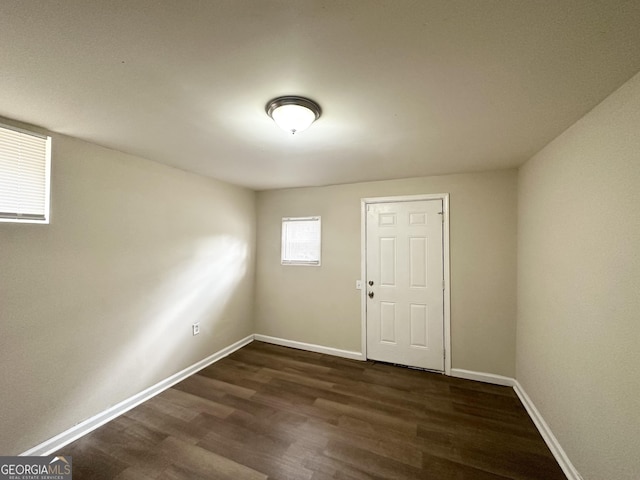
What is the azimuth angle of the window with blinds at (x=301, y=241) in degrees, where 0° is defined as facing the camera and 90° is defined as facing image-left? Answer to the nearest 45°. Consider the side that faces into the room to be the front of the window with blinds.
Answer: approximately 0°

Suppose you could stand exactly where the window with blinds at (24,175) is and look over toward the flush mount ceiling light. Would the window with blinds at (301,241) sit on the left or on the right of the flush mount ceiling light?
left

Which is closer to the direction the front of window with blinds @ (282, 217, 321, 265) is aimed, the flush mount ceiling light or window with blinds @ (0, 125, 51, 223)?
the flush mount ceiling light

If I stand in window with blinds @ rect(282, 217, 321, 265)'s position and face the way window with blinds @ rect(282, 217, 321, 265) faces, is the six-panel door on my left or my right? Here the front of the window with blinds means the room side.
on my left

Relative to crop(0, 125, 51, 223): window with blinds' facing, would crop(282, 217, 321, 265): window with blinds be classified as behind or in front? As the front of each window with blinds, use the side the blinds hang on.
in front

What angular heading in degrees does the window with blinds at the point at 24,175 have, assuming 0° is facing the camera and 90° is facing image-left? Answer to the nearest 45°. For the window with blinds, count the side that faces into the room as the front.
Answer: approximately 315°

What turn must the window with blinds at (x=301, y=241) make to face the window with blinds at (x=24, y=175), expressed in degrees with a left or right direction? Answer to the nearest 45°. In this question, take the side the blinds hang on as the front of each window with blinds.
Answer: approximately 45° to its right

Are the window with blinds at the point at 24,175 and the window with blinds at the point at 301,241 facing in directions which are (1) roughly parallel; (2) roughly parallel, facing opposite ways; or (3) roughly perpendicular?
roughly perpendicular

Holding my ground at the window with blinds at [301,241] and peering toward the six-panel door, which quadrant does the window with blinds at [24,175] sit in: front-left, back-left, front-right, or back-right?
back-right

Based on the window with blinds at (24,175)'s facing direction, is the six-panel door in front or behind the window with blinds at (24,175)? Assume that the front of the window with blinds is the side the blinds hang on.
in front

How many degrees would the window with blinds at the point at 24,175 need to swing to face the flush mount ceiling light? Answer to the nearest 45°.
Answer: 0° — it already faces it
